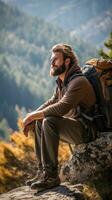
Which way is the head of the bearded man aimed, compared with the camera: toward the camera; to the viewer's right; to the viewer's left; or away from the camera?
to the viewer's left

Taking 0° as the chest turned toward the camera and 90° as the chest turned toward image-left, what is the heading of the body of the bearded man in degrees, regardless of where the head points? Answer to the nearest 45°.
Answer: approximately 90°
